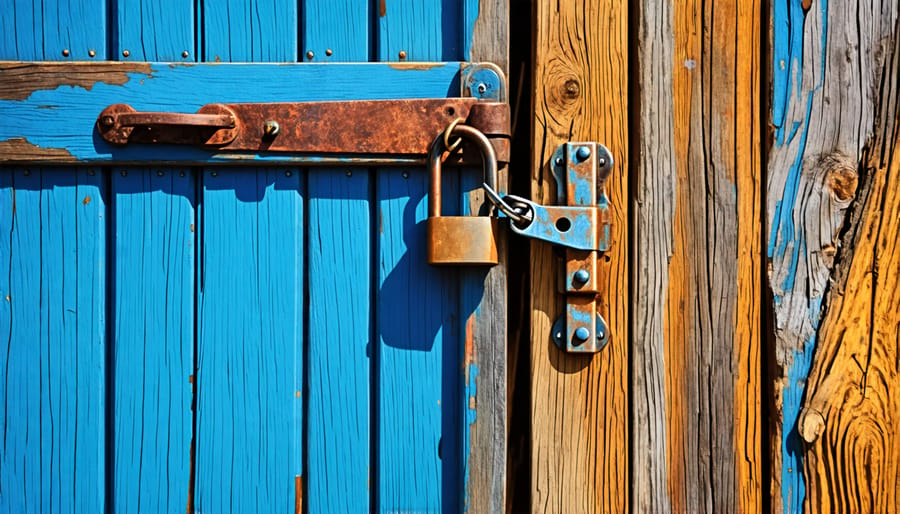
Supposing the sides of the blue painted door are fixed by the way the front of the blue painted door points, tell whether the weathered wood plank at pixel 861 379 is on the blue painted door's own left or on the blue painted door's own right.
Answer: on the blue painted door's own left

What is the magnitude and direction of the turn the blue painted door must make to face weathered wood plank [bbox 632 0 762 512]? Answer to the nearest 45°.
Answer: approximately 90° to its left

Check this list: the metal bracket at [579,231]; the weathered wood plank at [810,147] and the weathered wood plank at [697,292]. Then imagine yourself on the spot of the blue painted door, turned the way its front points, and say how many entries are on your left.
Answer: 3

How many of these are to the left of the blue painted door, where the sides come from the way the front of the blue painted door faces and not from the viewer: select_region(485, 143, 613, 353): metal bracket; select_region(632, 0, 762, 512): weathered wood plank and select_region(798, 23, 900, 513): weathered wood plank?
3

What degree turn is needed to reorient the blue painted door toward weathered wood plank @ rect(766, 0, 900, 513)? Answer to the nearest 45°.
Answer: approximately 90° to its left

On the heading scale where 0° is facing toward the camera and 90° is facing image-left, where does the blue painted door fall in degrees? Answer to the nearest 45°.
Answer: approximately 0°

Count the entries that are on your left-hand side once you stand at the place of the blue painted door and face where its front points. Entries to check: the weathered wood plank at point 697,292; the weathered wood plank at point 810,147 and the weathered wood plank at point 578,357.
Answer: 3

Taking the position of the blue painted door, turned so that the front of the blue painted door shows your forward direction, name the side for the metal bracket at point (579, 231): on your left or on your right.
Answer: on your left
